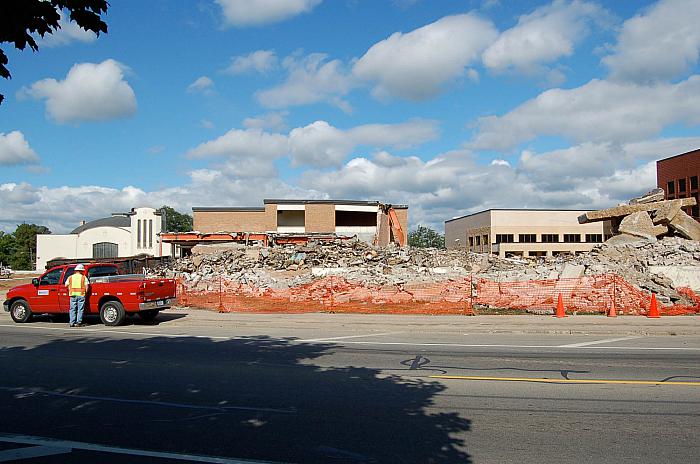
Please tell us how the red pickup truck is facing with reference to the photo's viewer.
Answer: facing away from the viewer and to the left of the viewer

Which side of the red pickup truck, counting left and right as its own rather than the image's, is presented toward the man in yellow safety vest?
left

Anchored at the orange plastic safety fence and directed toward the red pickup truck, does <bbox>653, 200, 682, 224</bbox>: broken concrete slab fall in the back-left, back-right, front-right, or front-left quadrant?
back-right

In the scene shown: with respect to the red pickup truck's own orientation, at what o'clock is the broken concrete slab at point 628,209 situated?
The broken concrete slab is roughly at 4 o'clock from the red pickup truck.
